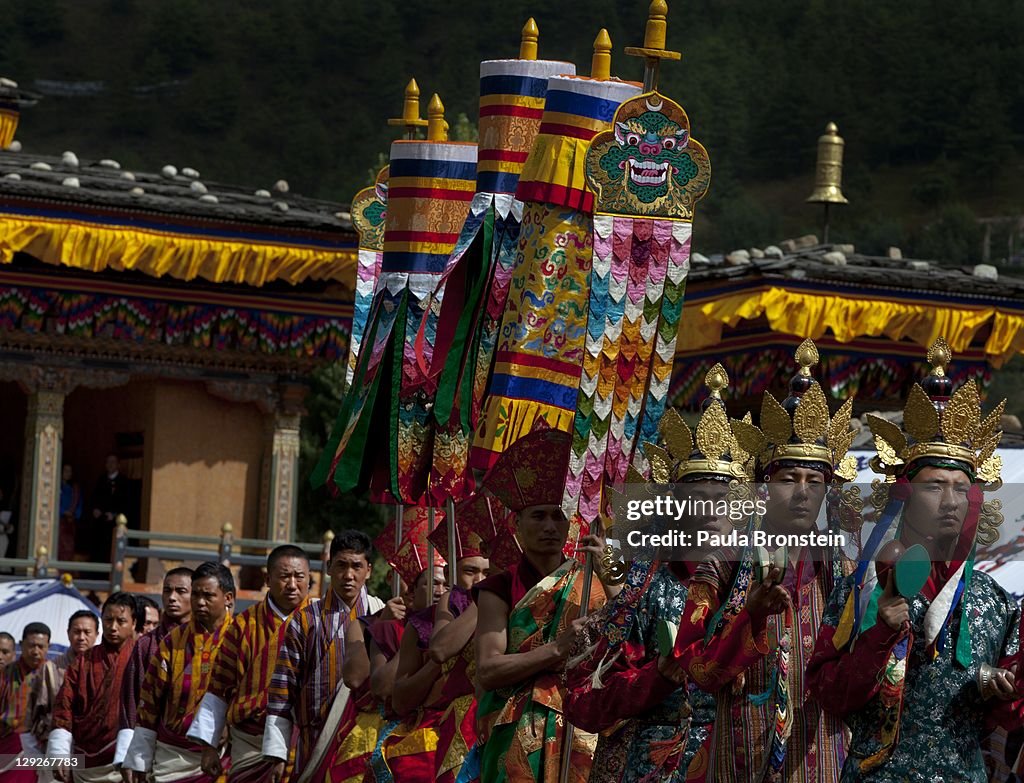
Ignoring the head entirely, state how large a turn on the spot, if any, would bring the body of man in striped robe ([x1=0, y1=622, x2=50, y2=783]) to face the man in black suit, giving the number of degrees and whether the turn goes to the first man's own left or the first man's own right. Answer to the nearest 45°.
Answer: approximately 135° to the first man's own left

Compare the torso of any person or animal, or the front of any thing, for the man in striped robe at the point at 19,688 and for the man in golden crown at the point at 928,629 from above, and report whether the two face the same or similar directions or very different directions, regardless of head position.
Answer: same or similar directions

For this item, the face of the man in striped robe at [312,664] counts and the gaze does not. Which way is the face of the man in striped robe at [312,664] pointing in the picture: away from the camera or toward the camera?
toward the camera

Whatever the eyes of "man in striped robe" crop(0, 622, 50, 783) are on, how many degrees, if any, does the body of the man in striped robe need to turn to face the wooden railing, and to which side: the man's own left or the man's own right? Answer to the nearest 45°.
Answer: approximately 135° to the man's own left

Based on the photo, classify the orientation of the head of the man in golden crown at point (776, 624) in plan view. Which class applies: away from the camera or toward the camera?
toward the camera

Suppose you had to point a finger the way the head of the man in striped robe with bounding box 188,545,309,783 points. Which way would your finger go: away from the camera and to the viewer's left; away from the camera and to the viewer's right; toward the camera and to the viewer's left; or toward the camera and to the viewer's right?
toward the camera and to the viewer's right

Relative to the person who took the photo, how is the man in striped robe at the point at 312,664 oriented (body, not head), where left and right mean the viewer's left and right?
facing the viewer and to the right of the viewer

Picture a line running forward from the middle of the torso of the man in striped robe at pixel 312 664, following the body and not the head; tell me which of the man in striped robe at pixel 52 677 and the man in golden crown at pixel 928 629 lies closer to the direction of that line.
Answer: the man in golden crown
